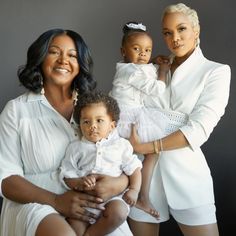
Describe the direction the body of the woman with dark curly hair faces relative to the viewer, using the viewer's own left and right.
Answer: facing the viewer and to the right of the viewer

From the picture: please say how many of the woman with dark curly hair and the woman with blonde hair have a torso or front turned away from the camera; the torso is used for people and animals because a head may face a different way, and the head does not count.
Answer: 0

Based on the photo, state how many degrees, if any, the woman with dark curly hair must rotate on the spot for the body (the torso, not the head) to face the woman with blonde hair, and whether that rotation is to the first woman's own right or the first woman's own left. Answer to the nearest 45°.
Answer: approximately 45° to the first woman's own left

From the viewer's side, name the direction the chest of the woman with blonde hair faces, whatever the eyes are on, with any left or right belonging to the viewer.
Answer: facing the viewer and to the left of the viewer
